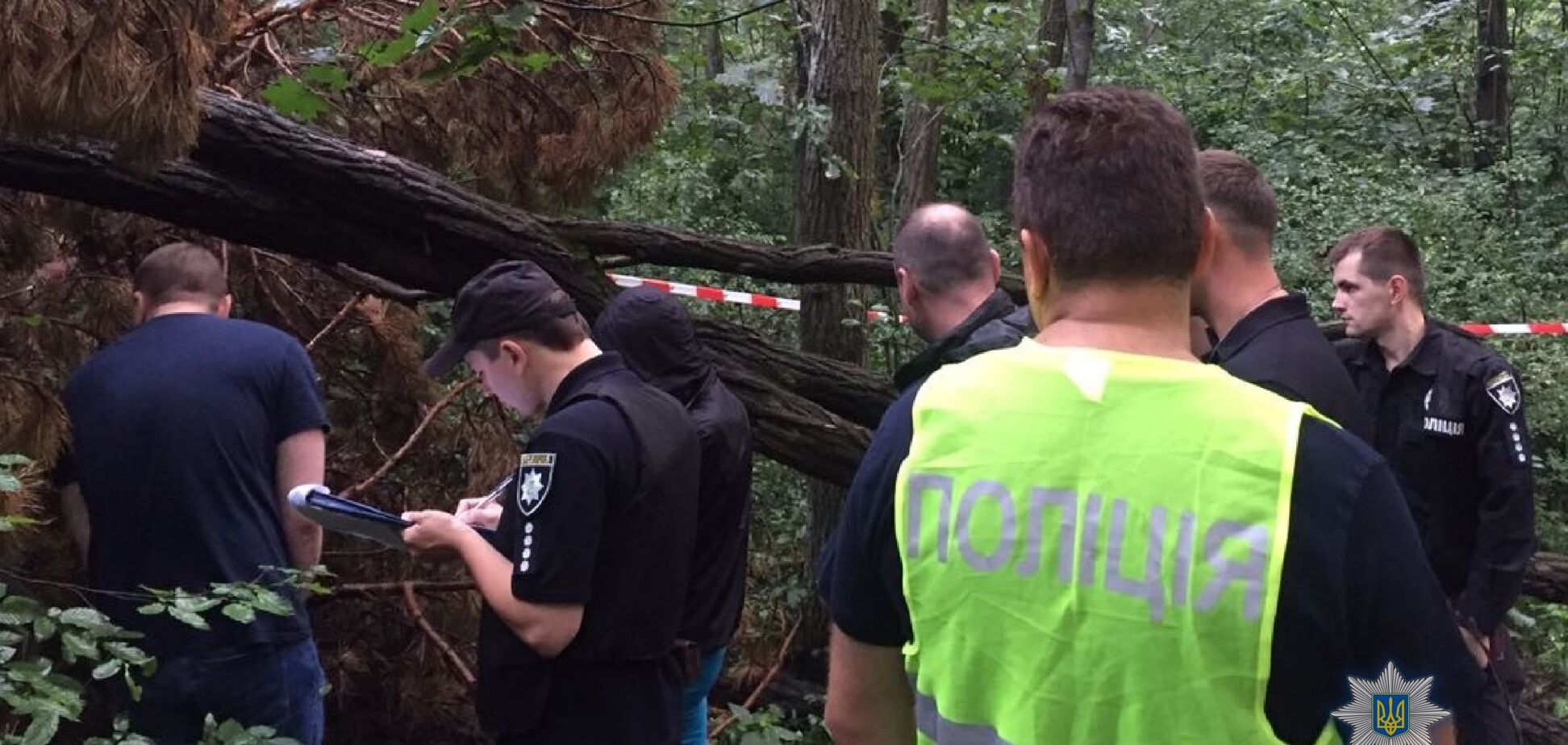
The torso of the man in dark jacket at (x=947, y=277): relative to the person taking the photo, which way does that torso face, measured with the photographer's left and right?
facing away from the viewer and to the left of the viewer

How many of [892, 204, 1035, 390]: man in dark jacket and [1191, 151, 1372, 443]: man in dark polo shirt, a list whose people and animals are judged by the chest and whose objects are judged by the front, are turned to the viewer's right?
0

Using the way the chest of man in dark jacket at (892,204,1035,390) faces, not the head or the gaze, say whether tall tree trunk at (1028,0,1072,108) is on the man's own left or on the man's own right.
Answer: on the man's own right

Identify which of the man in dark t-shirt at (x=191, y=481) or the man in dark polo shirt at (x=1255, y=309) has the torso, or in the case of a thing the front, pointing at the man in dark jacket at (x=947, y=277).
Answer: the man in dark polo shirt at (x=1255, y=309)

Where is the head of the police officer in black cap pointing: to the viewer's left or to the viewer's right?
to the viewer's left

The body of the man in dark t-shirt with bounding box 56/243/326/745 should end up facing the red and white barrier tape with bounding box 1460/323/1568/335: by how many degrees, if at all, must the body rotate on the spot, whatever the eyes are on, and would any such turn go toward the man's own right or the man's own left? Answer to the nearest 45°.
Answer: approximately 90° to the man's own right

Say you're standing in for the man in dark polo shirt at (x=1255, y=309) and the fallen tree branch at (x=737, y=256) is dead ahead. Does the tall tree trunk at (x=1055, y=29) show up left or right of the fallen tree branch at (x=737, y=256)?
right

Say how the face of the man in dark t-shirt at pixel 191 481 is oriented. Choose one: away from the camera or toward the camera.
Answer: away from the camera

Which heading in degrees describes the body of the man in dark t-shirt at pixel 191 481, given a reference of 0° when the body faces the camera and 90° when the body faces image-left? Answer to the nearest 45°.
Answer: approximately 180°

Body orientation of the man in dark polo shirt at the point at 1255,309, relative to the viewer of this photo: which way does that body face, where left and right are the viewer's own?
facing away from the viewer and to the left of the viewer

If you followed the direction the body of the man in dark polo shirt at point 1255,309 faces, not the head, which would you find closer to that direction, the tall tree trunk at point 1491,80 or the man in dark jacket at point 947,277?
the man in dark jacket
